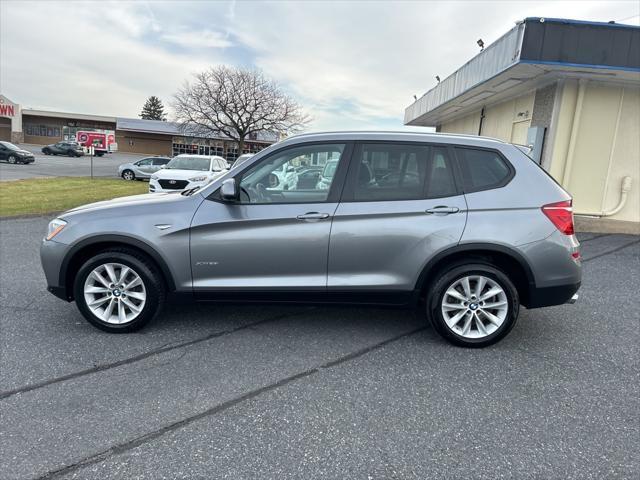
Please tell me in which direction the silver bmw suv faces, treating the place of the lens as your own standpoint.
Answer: facing to the left of the viewer

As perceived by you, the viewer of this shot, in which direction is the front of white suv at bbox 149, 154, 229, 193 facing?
facing the viewer and to the left of the viewer

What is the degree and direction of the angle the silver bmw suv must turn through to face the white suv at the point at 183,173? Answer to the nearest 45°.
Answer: approximately 45° to its right

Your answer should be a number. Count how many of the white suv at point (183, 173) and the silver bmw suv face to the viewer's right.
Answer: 0

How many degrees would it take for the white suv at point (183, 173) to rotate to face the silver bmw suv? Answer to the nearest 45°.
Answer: approximately 45° to its left

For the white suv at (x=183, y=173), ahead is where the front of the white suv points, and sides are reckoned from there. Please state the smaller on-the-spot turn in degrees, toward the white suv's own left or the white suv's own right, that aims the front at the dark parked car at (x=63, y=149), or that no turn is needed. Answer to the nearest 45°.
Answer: approximately 135° to the white suv's own right

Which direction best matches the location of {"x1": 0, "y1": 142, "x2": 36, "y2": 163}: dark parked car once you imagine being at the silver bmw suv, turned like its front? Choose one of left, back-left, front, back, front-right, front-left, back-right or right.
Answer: front-right

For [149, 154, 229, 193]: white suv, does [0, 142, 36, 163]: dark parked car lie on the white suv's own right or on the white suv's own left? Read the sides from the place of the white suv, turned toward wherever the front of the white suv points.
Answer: on the white suv's own right
